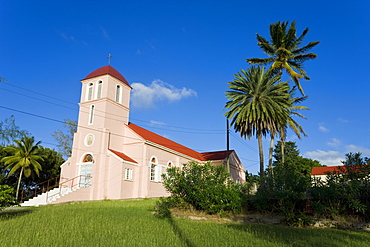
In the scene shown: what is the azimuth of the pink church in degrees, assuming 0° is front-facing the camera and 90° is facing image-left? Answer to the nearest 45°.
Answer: approximately 45°

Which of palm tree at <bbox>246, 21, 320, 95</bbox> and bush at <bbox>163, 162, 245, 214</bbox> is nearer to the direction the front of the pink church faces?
the bush

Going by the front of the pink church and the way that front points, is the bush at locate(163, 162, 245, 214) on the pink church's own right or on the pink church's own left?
on the pink church's own left

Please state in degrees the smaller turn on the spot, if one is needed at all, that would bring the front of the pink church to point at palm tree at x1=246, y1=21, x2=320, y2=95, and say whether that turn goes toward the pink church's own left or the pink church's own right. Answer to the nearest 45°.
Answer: approximately 135° to the pink church's own left

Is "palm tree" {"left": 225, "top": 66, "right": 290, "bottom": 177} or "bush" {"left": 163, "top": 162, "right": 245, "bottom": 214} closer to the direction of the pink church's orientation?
the bush
